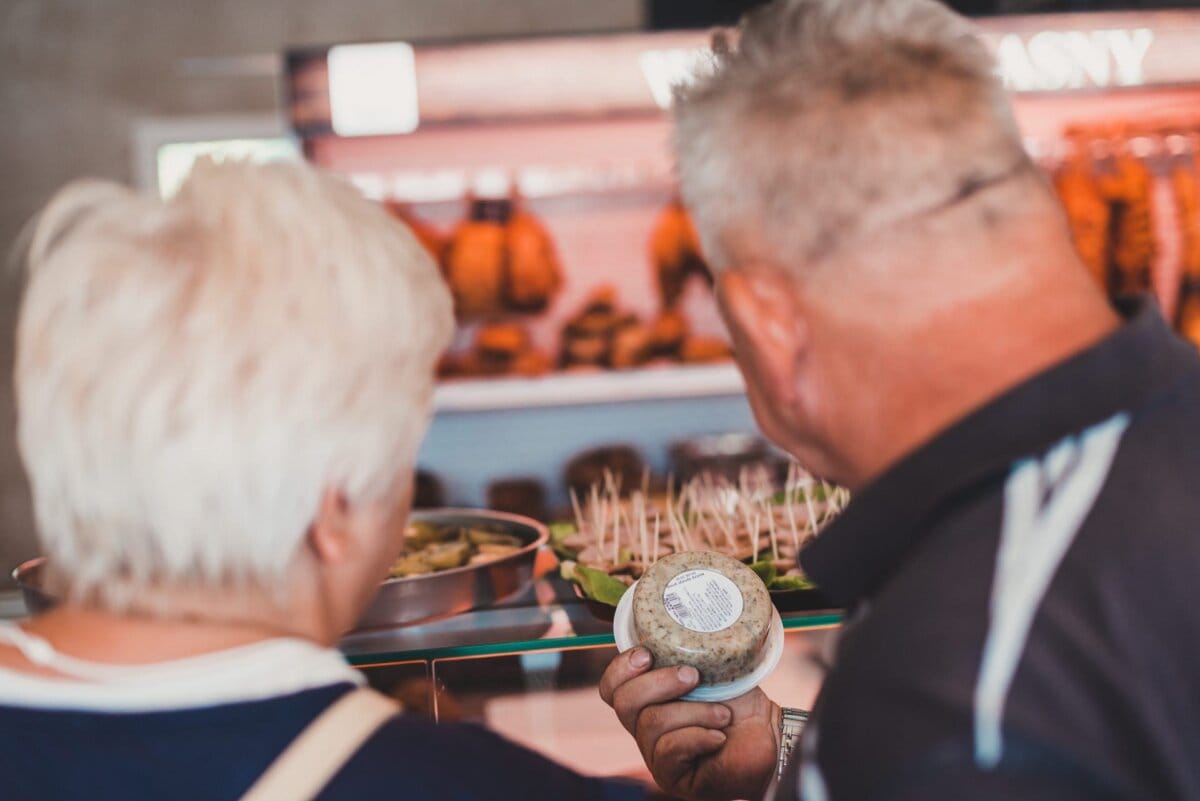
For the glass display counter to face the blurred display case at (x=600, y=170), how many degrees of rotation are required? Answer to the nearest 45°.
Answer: approximately 180°

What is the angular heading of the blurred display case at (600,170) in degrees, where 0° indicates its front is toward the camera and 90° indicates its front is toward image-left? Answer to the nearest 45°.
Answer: approximately 0°

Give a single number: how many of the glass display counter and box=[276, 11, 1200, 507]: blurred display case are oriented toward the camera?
2

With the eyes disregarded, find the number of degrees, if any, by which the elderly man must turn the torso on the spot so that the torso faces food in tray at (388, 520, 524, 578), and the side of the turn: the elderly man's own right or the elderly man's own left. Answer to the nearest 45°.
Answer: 0° — they already face it

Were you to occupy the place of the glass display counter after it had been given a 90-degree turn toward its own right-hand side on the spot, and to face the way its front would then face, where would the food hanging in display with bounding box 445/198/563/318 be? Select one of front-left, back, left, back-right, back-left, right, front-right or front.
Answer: right

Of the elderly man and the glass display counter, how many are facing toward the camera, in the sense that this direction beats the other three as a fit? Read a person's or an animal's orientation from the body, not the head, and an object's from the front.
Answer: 1

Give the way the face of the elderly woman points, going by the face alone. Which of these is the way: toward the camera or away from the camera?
away from the camera

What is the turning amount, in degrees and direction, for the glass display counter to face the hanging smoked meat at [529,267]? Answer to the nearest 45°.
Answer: approximately 180°

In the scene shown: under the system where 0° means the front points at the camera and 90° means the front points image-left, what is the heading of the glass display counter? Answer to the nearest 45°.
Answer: approximately 0°

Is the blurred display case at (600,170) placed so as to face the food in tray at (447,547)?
yes

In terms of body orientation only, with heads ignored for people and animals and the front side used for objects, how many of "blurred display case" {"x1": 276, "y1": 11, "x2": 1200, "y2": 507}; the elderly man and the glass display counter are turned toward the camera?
2

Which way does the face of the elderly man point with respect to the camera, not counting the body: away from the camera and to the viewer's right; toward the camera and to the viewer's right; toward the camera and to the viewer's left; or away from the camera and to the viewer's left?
away from the camera and to the viewer's left
